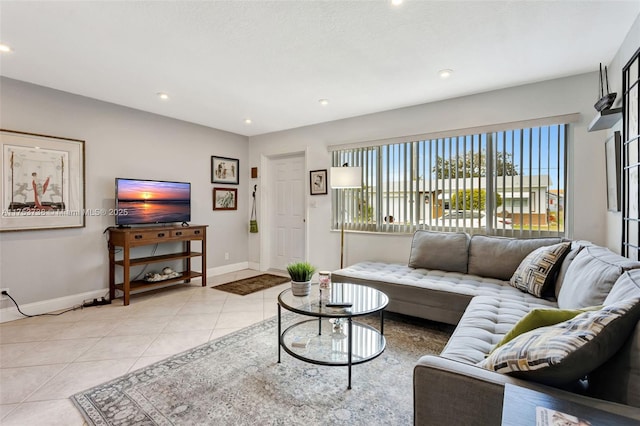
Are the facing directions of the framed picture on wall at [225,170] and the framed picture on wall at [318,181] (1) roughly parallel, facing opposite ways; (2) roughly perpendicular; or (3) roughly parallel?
roughly perpendicular

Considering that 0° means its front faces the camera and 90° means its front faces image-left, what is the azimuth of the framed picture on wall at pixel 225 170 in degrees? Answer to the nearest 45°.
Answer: approximately 315°

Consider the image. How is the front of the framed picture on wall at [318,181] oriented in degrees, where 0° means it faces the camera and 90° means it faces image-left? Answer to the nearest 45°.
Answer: approximately 45°

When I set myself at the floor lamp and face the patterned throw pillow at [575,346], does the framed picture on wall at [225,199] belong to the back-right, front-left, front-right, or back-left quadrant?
back-right

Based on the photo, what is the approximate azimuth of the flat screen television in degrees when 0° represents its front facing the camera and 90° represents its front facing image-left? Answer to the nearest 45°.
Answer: approximately 315°

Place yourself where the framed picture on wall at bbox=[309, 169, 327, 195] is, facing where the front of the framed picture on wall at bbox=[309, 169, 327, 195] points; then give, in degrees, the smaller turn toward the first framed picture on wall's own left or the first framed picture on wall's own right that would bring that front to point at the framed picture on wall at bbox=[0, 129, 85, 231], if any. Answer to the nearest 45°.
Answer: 0° — it already faces it
